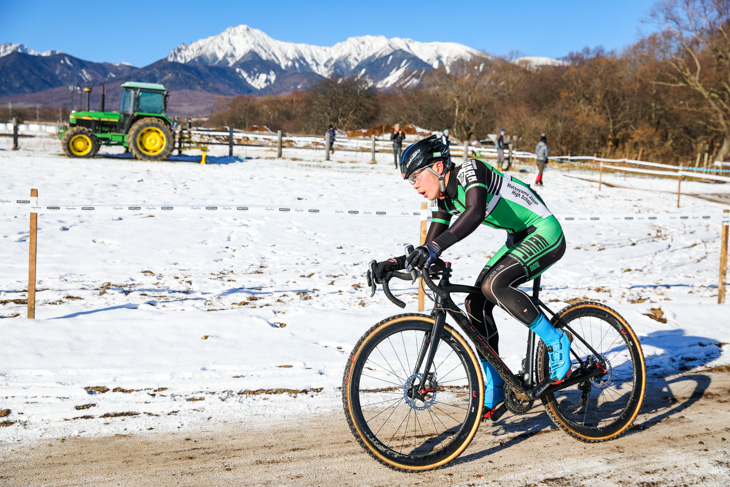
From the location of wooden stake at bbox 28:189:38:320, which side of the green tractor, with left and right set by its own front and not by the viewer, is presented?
left

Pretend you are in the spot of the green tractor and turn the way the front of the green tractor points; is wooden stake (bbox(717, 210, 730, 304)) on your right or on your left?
on your left

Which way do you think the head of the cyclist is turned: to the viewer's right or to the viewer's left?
to the viewer's left

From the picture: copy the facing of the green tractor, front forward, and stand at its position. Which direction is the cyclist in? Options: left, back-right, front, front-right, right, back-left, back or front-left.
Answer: left

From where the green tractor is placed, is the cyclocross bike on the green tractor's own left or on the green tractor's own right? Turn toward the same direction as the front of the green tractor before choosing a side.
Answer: on the green tractor's own left

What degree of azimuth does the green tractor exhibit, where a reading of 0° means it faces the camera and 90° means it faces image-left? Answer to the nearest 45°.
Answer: approximately 90°
